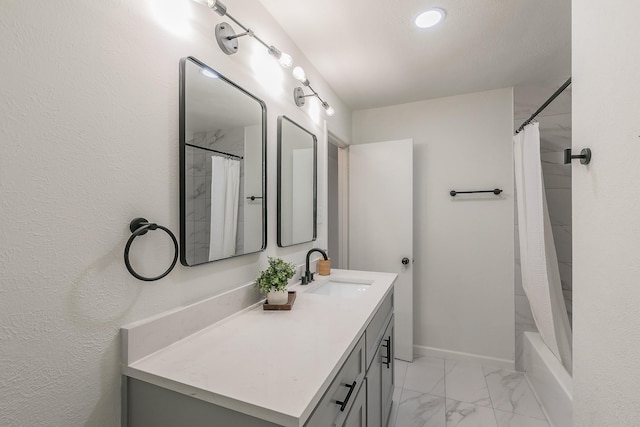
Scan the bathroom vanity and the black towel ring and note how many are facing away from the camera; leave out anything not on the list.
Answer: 0

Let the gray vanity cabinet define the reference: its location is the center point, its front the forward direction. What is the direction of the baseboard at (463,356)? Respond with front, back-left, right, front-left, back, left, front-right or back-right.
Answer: left

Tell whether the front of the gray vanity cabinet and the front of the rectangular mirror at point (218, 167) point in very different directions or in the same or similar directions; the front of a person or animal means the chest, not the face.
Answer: same or similar directions

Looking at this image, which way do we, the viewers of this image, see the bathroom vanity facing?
facing the viewer and to the right of the viewer

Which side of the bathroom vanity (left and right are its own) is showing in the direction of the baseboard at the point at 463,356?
left

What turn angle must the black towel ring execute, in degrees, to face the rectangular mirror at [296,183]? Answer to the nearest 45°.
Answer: approximately 90° to its left

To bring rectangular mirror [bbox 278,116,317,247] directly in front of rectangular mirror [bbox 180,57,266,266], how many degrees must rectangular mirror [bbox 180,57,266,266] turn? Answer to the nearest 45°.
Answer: approximately 90° to its left

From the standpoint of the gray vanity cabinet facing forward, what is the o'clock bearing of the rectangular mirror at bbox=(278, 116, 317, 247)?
The rectangular mirror is roughly at 8 o'clock from the gray vanity cabinet.

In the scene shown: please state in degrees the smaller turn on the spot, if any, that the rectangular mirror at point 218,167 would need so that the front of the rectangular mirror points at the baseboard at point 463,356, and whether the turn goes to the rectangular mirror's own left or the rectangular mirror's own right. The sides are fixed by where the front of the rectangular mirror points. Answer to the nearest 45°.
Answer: approximately 45° to the rectangular mirror's own left
